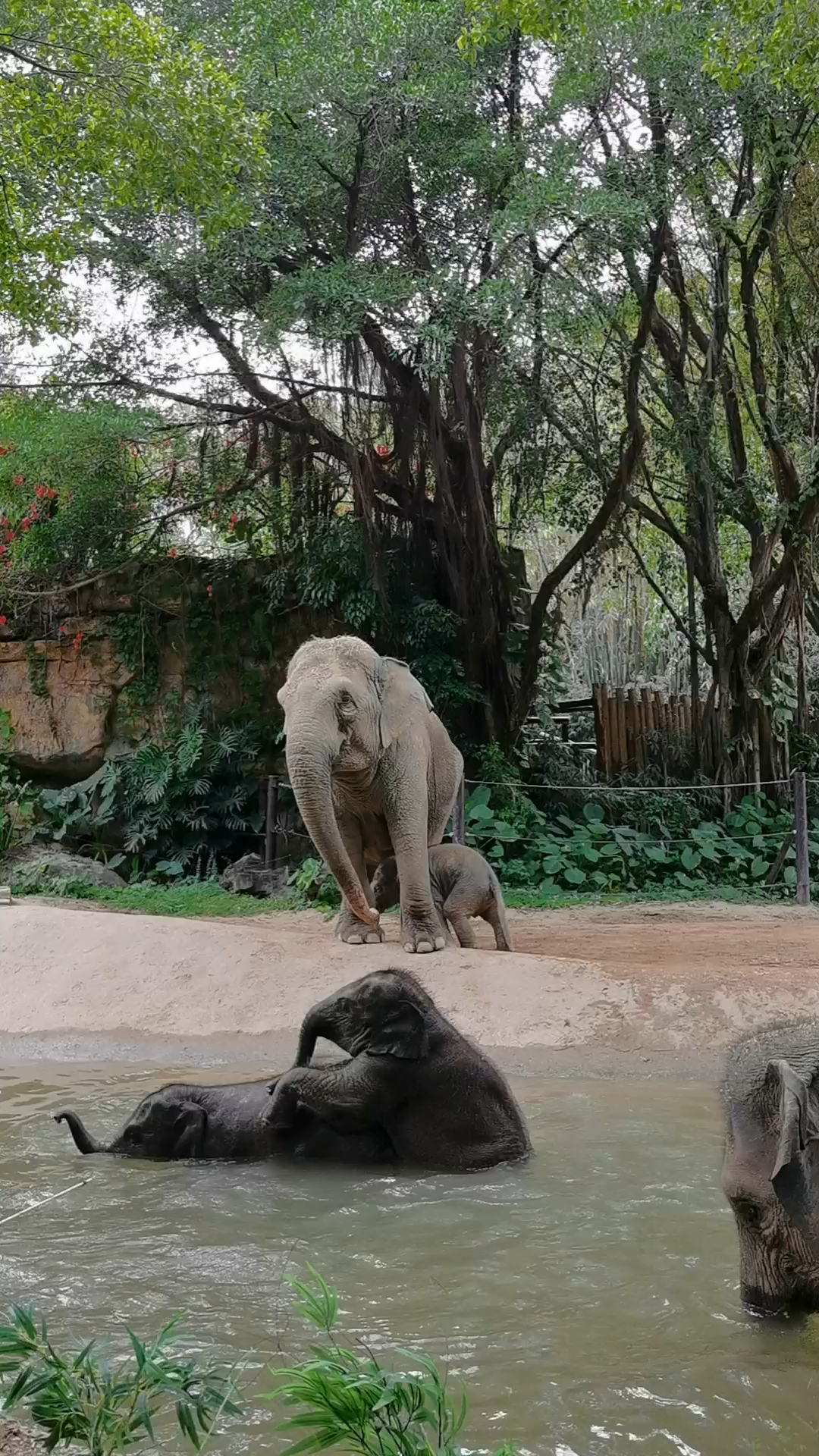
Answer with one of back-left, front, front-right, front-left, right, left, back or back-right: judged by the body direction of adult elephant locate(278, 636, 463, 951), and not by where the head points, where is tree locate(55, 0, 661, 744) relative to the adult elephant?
back-right

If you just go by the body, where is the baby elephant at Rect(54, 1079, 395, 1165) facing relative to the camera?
to the viewer's left

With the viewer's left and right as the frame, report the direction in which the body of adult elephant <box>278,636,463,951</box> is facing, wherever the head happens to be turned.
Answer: facing the viewer and to the left of the viewer

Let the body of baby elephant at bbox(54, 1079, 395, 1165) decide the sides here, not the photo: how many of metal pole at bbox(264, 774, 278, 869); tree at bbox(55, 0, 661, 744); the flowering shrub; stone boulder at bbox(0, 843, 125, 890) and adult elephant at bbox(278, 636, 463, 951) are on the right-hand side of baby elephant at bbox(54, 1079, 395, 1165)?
5

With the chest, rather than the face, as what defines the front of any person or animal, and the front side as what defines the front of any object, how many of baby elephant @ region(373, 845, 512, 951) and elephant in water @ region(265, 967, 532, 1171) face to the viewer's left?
2

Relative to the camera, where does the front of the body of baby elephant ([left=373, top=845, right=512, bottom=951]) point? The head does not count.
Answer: to the viewer's left

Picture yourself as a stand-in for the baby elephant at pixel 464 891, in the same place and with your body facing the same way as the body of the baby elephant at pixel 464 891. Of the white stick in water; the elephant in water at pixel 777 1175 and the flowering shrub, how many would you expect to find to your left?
2

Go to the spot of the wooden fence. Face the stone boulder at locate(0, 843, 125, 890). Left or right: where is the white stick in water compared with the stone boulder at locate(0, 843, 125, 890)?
left

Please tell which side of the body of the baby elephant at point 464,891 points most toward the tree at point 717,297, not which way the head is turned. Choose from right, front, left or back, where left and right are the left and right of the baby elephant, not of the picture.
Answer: right

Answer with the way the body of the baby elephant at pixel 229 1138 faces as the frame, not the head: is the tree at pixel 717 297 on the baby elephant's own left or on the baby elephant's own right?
on the baby elephant's own right

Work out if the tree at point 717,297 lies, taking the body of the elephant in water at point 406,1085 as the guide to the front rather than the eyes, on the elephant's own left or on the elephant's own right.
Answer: on the elephant's own right

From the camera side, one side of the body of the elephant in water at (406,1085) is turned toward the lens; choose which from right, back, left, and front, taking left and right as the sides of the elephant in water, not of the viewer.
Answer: left

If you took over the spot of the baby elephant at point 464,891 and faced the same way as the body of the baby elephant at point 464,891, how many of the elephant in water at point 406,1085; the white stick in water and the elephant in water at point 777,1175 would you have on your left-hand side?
3

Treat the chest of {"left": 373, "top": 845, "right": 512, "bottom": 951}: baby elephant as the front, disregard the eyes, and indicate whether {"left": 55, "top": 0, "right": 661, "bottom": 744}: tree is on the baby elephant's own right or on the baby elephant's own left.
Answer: on the baby elephant's own right
